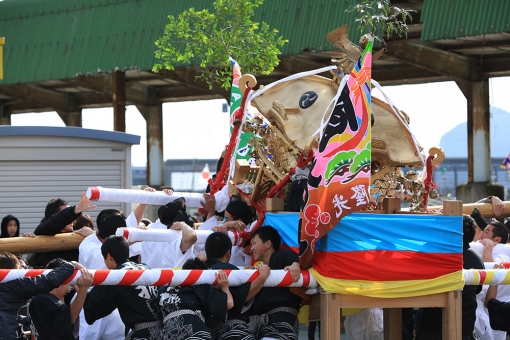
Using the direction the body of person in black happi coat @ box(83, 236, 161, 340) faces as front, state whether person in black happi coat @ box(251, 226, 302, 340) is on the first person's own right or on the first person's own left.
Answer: on the first person's own right

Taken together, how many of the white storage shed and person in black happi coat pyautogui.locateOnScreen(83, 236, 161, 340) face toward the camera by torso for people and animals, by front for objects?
1

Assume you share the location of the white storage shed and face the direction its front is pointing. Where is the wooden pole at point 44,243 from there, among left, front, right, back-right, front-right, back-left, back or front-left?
front

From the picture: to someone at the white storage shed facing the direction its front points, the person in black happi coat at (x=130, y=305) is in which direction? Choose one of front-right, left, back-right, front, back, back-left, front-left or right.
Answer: front

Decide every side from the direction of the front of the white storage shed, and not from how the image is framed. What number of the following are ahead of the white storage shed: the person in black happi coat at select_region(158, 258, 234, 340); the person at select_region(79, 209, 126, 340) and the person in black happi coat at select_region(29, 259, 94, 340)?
3

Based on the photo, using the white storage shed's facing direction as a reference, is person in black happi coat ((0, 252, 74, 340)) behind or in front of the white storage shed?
in front

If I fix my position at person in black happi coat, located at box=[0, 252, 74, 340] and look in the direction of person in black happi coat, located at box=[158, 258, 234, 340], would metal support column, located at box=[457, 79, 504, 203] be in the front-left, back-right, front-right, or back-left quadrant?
front-left

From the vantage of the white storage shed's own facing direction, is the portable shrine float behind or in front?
in front

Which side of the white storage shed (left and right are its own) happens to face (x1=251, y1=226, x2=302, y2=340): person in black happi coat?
front

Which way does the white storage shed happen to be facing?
toward the camera

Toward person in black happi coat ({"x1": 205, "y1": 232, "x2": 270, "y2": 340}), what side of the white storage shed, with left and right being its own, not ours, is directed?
front

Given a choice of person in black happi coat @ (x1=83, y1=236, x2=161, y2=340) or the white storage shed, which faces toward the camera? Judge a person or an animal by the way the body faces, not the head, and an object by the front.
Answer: the white storage shed

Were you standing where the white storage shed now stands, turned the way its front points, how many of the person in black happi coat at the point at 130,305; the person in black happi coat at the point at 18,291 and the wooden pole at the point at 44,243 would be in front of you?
3

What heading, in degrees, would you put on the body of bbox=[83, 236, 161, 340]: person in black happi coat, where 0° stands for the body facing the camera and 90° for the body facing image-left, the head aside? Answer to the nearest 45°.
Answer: approximately 135°

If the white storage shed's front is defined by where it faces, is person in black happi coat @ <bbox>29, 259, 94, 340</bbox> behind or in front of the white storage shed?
in front

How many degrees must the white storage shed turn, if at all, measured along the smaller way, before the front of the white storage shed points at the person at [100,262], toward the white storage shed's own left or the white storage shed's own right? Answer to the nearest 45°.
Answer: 0° — it already faces them
